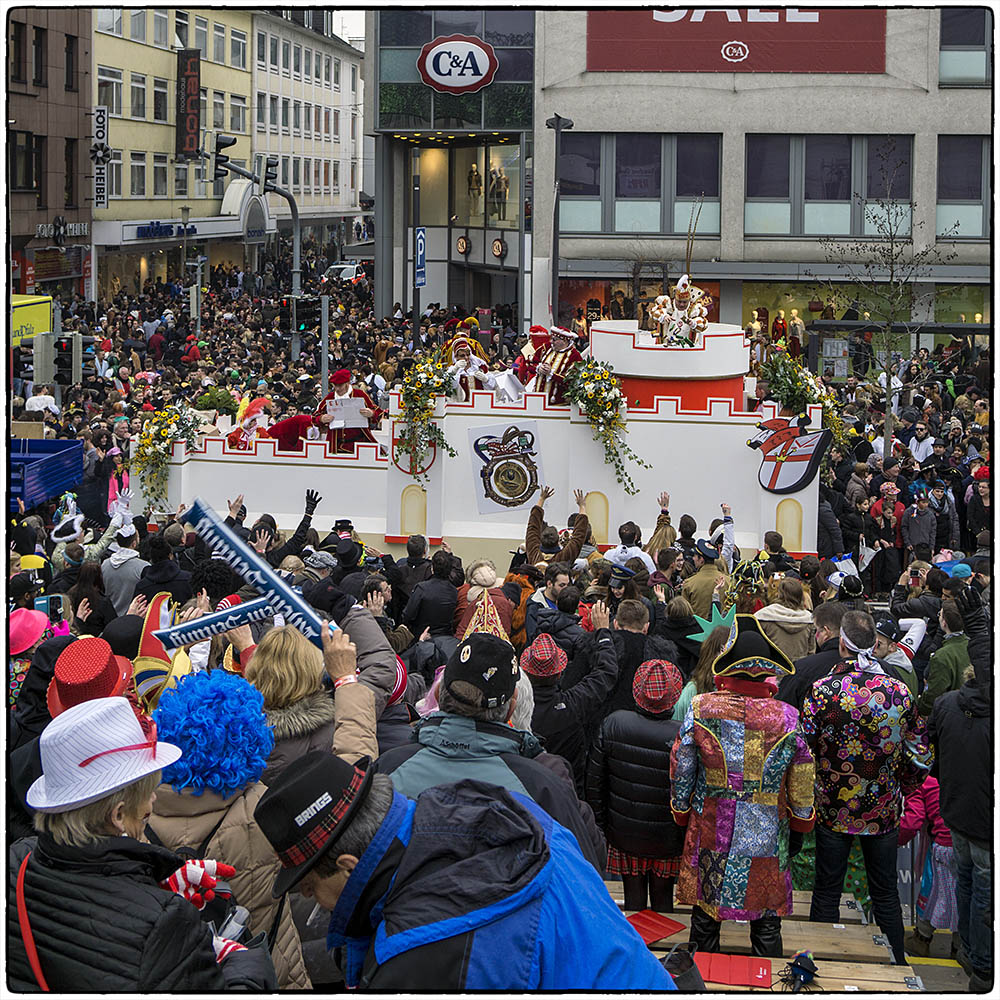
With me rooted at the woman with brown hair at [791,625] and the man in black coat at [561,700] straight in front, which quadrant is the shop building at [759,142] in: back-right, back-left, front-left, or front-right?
back-right

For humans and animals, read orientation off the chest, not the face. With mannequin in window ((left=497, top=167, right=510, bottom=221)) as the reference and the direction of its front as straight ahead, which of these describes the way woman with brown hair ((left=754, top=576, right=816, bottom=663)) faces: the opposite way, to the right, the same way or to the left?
the opposite way

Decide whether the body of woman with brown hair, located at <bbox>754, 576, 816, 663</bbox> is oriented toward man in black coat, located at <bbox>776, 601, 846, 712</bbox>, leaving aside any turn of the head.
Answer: no

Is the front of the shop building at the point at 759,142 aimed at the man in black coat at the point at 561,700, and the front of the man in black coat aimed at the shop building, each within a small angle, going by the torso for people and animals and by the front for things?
yes

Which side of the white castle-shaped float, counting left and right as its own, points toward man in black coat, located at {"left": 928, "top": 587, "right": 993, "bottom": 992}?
left

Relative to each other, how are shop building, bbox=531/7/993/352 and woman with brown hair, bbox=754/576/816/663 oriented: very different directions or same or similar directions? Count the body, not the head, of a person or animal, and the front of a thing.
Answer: very different directions

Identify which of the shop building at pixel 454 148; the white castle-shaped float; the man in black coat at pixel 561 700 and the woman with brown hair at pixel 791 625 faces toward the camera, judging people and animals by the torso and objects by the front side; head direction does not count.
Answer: the shop building

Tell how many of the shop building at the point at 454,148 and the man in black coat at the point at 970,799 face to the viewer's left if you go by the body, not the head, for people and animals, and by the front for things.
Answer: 0

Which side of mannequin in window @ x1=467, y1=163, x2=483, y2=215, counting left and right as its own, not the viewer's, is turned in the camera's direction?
front

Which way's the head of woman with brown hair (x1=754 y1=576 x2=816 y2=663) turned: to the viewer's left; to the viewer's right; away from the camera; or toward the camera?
away from the camera

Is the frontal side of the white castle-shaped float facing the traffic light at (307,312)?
no

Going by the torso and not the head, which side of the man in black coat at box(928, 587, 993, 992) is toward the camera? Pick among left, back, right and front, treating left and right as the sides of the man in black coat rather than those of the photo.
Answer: back

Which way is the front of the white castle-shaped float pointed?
to the viewer's left

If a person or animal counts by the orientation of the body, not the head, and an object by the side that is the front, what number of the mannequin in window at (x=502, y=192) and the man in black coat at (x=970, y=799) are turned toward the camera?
1

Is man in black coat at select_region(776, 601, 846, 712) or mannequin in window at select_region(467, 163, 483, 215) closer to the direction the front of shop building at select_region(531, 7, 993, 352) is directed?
the man in black coat

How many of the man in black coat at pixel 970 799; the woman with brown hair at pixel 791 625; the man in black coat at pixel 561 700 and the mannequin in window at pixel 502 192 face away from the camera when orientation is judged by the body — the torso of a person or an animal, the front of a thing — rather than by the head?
3

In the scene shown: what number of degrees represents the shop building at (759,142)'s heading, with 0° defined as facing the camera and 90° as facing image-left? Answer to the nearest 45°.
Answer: approximately 0°

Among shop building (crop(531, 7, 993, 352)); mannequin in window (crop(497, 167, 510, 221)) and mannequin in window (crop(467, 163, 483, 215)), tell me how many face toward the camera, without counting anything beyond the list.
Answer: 3

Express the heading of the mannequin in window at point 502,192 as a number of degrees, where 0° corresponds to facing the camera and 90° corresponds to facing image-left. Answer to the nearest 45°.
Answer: approximately 0°

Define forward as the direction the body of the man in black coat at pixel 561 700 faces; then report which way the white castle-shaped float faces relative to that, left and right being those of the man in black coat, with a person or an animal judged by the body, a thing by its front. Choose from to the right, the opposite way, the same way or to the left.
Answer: to the left

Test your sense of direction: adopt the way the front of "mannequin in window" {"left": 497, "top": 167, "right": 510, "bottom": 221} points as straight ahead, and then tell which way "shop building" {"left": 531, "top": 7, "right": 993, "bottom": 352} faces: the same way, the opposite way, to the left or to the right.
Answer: the same way
